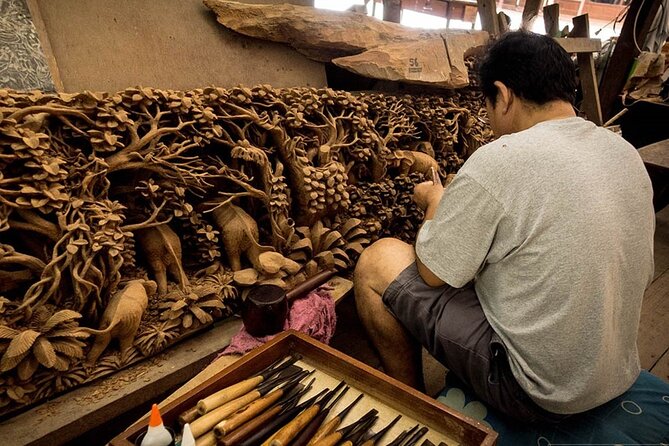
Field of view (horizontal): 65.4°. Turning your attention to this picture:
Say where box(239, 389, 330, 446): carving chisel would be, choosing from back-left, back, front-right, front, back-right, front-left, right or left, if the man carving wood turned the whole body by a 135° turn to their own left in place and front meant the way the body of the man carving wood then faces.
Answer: front-right

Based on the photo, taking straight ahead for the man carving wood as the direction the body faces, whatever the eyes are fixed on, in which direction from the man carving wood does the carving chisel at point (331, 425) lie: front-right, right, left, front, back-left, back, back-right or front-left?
left

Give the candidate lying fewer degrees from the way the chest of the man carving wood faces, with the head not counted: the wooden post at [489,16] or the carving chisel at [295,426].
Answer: the wooden post

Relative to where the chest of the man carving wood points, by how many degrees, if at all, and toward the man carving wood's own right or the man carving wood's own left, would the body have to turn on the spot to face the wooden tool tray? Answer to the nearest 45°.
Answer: approximately 90° to the man carving wood's own left

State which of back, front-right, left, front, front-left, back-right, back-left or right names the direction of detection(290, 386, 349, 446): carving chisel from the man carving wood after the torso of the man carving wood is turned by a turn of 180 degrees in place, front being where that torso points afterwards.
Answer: right

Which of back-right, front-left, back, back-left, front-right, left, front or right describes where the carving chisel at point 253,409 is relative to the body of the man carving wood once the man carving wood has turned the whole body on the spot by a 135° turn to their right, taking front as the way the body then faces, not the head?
back-right

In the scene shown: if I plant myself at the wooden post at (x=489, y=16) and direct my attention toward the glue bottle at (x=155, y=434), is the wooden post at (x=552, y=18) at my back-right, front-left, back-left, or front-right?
back-left

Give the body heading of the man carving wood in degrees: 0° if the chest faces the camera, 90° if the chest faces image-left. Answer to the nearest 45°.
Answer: approximately 135°

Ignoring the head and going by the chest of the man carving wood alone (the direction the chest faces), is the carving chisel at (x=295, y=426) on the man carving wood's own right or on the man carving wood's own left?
on the man carving wood's own left

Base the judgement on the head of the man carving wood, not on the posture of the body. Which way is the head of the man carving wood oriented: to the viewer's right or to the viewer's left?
to the viewer's left

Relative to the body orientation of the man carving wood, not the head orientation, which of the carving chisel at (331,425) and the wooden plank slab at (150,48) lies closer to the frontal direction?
the wooden plank slab

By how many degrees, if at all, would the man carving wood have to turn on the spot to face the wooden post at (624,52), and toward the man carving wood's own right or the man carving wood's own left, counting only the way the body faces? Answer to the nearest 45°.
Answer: approximately 45° to the man carving wood's own right

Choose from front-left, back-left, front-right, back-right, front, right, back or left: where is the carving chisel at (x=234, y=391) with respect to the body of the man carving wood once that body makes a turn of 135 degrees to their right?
back-right

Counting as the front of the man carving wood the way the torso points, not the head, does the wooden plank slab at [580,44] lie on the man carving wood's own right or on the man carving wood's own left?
on the man carving wood's own right
